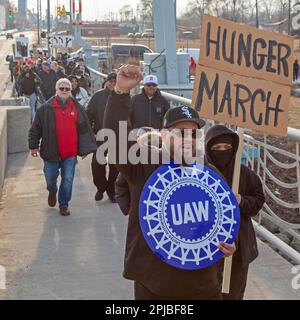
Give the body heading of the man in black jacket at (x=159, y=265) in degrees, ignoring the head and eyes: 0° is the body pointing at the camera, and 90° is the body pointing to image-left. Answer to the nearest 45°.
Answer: approximately 0°

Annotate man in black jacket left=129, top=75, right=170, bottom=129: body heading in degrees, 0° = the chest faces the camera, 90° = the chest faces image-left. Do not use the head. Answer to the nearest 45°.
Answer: approximately 0°

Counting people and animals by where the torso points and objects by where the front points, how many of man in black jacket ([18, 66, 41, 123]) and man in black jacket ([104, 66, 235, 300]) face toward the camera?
2

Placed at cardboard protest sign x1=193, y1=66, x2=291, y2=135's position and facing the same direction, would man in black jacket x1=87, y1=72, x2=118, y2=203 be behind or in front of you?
behind
